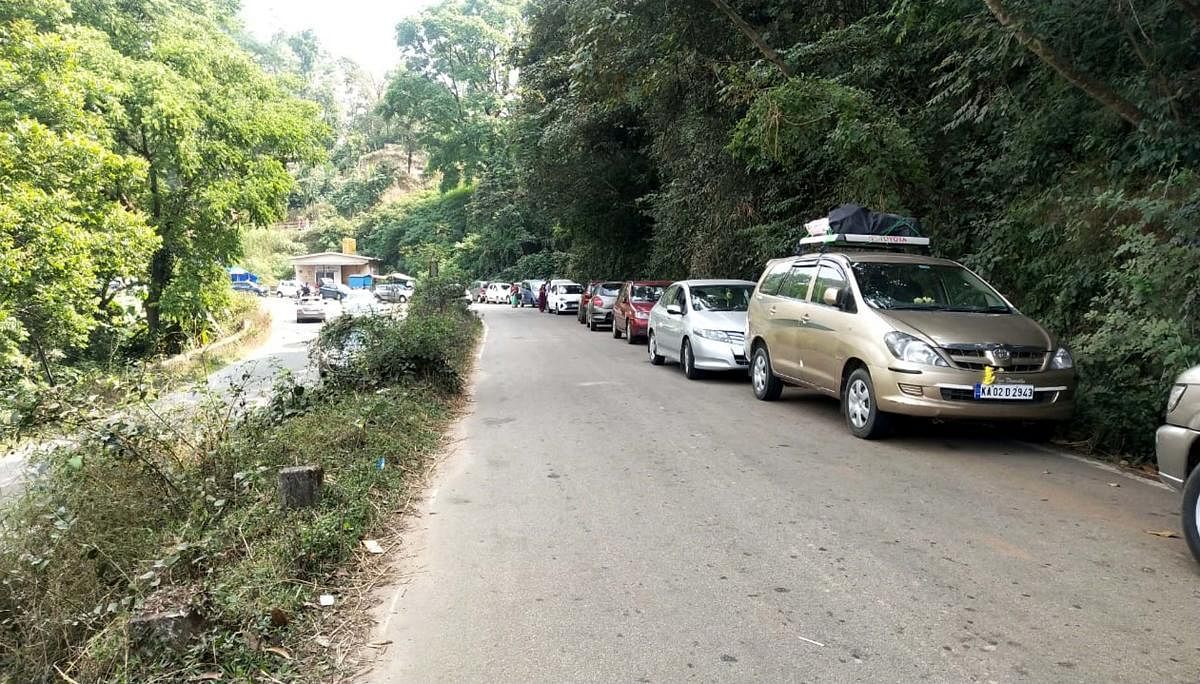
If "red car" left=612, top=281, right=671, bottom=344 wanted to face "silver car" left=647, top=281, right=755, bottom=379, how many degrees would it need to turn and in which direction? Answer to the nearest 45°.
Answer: approximately 45° to its right

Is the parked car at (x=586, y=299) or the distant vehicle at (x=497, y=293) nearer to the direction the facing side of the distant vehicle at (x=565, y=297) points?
the parked car

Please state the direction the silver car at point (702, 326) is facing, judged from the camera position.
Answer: facing the viewer and to the right of the viewer

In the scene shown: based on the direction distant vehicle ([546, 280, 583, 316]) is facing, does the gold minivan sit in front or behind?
in front

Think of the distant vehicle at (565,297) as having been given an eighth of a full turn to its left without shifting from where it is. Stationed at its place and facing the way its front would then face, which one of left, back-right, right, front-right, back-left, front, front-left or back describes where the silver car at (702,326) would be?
right

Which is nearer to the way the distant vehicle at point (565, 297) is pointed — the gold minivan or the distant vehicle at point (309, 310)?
the gold minivan

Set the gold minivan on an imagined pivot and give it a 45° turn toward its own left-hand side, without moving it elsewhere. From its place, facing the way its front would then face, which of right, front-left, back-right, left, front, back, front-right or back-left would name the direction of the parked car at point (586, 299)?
back-left

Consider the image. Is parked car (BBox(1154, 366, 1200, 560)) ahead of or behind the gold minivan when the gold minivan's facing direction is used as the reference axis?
ahead

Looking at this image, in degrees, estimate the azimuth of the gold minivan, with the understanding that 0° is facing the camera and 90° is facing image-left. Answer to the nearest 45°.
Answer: approximately 315°

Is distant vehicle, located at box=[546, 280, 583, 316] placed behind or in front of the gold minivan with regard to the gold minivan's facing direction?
behind

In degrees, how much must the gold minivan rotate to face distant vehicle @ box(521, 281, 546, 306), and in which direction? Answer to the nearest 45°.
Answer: approximately 180°
